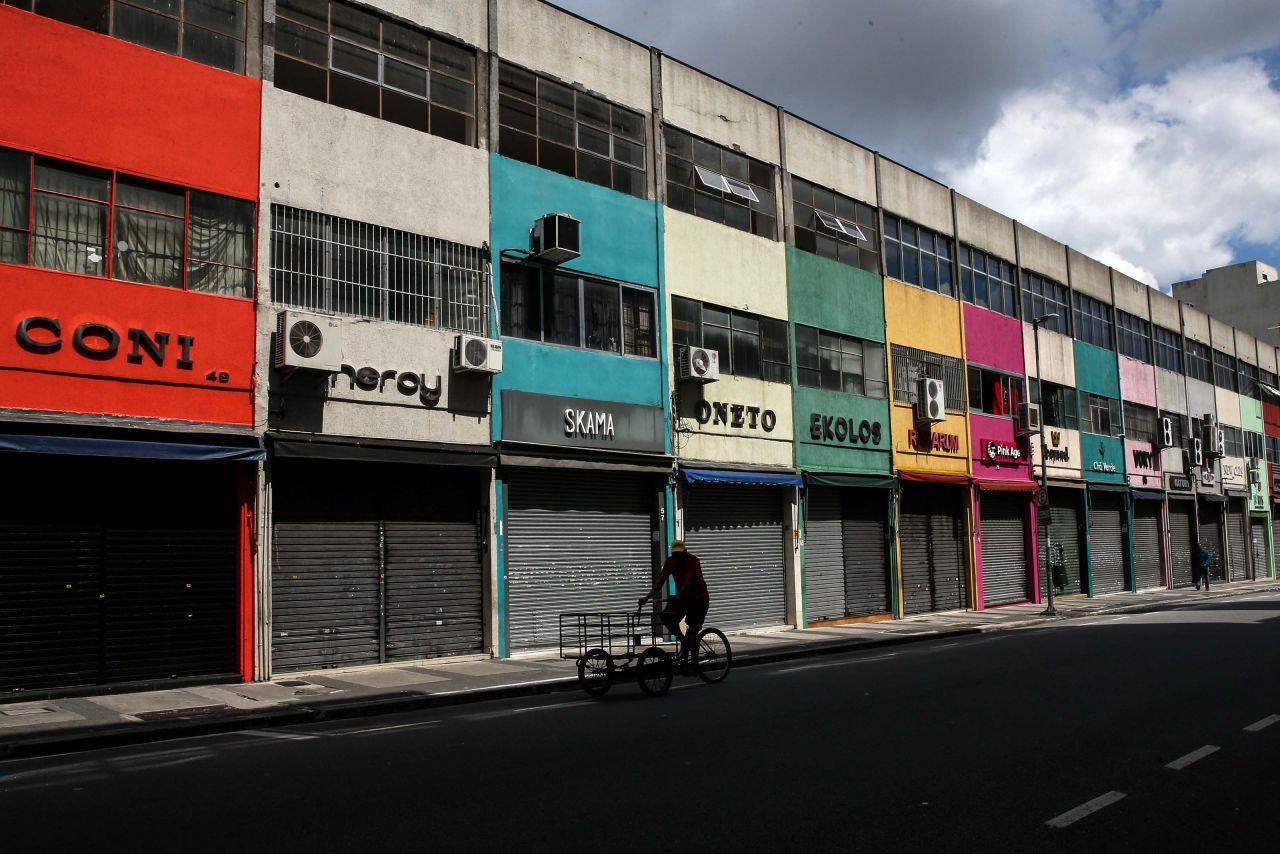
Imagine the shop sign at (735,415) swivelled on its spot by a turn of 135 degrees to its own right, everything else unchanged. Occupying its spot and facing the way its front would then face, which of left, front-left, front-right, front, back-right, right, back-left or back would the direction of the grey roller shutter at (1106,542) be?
back-right

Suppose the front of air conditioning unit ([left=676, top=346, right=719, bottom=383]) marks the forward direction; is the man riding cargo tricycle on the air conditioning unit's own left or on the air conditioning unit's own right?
on the air conditioning unit's own right

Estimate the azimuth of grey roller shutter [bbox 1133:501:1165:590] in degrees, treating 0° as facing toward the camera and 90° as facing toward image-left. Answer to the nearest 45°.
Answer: approximately 315°

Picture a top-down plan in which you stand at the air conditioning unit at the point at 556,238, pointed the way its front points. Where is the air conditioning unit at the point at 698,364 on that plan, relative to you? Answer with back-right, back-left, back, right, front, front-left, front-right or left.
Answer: left

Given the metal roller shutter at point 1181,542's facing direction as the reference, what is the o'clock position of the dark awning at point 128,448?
The dark awning is roughly at 2 o'clock from the metal roller shutter.

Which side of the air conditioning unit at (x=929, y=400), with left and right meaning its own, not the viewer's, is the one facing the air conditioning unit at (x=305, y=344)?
right

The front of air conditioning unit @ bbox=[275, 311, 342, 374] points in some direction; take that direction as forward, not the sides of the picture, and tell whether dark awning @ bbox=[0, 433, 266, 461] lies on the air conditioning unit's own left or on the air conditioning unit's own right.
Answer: on the air conditioning unit's own right

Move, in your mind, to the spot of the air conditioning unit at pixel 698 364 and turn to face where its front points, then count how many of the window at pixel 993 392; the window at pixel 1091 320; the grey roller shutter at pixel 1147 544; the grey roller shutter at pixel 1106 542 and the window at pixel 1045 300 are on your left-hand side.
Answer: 5

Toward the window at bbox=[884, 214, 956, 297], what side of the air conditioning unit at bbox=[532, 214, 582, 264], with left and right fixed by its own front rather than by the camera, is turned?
left

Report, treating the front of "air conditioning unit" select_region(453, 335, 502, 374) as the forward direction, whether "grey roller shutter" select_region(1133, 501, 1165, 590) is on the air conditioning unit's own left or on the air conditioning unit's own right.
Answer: on the air conditioning unit's own left

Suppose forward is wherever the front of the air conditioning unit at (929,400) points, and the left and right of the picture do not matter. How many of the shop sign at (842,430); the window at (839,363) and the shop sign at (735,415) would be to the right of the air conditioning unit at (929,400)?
3

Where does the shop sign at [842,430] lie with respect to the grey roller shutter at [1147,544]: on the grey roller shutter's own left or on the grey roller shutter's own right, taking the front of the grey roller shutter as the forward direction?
on the grey roller shutter's own right

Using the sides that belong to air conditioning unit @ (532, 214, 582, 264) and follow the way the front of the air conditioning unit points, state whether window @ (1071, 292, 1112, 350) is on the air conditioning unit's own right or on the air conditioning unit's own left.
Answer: on the air conditioning unit's own left
